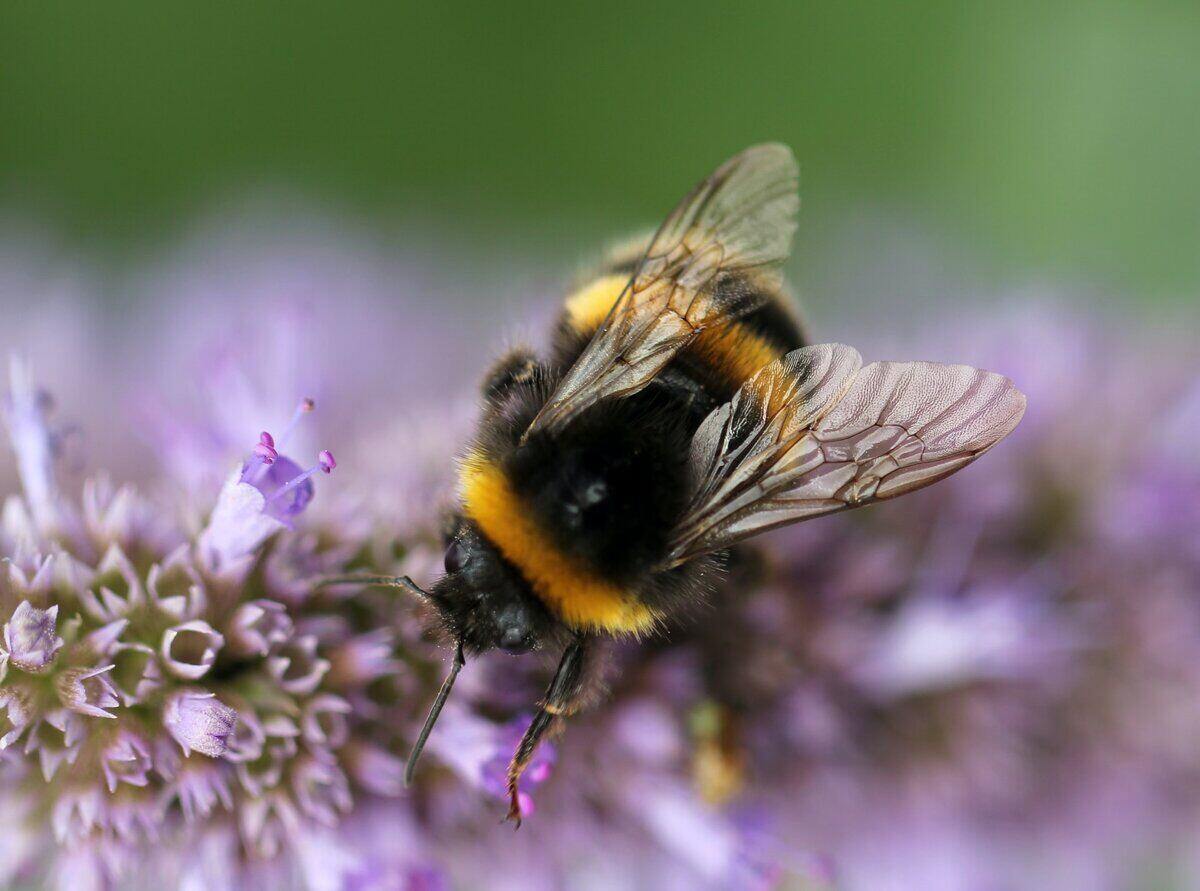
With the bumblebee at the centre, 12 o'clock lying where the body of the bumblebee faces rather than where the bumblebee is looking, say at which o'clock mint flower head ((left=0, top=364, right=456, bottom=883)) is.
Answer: The mint flower head is roughly at 1 o'clock from the bumblebee.

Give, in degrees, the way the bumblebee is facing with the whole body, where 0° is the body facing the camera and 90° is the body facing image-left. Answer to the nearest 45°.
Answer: approximately 45°

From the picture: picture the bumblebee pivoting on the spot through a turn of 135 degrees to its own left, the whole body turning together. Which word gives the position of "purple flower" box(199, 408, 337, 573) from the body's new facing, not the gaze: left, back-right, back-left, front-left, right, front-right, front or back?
back
